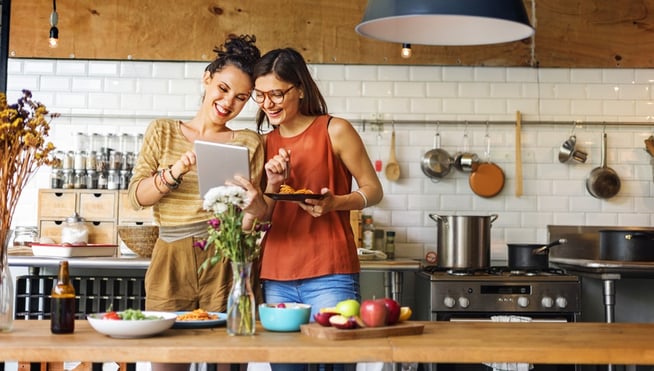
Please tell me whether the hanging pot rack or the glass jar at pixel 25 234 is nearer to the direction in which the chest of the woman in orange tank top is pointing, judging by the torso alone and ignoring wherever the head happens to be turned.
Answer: the glass jar

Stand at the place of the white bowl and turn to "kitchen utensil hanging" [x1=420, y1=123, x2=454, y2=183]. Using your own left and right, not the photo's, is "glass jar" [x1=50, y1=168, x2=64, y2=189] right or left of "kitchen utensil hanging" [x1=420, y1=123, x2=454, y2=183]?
left

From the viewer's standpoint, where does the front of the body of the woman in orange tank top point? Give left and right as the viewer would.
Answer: facing the viewer and to the left of the viewer

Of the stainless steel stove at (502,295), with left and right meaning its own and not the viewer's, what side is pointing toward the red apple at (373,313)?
front

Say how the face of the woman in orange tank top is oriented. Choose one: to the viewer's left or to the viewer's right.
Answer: to the viewer's left

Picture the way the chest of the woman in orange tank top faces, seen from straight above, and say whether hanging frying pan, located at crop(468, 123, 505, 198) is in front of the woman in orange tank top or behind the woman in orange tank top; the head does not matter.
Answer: behind

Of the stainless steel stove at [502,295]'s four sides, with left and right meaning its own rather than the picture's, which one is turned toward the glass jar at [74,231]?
right

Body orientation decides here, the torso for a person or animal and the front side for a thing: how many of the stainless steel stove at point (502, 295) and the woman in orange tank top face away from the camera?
0

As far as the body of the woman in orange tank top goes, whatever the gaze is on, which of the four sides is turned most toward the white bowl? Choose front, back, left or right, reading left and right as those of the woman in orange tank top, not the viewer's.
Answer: front

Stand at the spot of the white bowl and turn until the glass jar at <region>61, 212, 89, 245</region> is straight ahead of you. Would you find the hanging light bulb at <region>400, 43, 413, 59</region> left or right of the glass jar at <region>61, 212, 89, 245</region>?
right

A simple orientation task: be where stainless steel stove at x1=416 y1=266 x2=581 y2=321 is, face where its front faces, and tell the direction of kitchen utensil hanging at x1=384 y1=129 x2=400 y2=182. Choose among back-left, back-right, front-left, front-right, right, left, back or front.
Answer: back-right

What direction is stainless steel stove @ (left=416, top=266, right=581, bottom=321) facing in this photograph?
toward the camera
